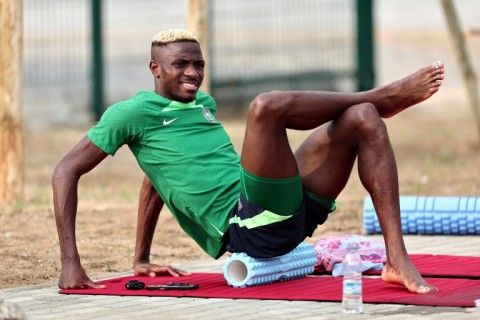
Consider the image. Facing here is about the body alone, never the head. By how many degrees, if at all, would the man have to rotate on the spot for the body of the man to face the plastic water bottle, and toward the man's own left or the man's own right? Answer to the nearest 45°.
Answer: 0° — they already face it

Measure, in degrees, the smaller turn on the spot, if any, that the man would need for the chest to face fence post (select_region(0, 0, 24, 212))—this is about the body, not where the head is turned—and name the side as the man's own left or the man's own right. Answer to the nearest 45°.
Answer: approximately 180°

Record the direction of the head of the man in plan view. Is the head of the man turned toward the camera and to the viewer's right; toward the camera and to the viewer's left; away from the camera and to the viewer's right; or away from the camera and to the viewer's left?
toward the camera and to the viewer's right

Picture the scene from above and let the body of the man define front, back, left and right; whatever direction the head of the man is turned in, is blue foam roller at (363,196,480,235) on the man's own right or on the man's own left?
on the man's own left

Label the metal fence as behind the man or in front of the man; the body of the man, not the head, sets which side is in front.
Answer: behind

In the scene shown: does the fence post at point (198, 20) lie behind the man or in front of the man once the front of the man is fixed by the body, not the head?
behind

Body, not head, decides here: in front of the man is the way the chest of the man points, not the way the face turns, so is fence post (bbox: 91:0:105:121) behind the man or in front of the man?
behind

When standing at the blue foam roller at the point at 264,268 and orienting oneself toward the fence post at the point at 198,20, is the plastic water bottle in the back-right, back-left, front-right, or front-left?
back-right

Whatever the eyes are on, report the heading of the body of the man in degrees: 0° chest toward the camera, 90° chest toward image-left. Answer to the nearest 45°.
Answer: approximately 315°
